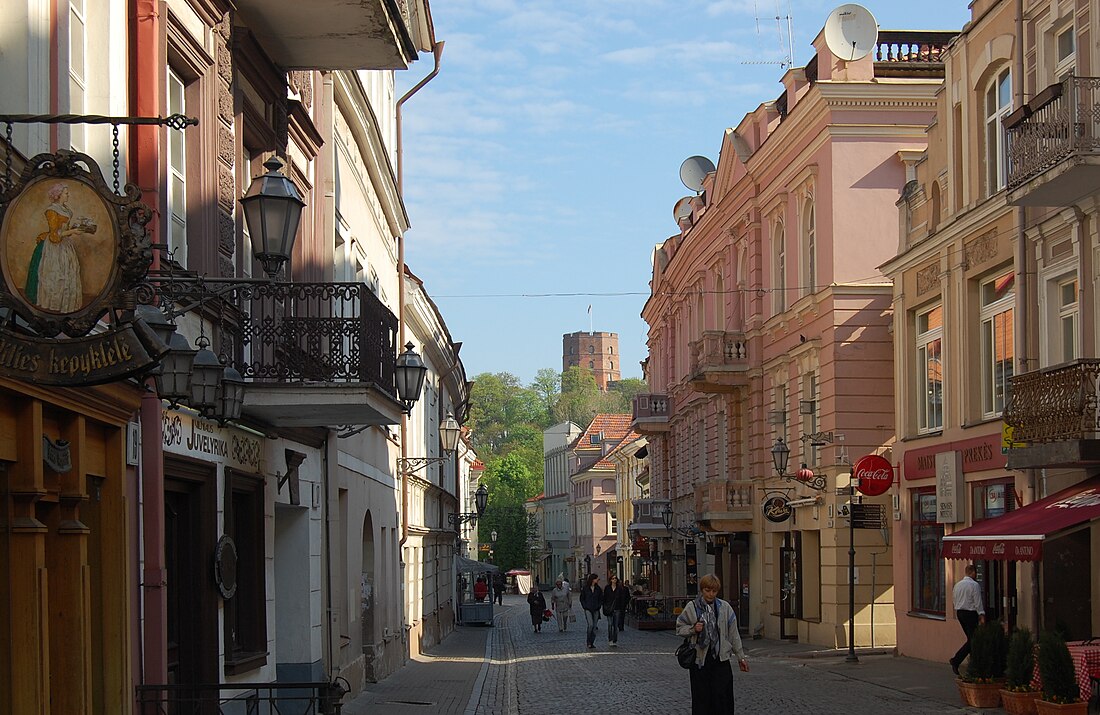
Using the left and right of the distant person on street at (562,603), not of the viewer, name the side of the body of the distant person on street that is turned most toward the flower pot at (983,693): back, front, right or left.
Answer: front

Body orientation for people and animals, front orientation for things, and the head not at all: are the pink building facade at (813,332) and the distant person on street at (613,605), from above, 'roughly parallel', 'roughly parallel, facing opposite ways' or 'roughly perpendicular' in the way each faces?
roughly perpendicular

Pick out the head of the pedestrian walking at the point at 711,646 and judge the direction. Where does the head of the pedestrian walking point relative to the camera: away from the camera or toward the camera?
toward the camera

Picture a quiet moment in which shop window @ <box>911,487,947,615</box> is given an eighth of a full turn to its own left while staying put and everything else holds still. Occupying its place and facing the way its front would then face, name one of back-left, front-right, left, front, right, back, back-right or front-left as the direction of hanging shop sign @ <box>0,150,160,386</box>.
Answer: front

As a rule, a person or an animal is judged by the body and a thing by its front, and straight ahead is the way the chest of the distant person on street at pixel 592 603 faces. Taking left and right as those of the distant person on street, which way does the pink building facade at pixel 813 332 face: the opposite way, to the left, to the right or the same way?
to the right

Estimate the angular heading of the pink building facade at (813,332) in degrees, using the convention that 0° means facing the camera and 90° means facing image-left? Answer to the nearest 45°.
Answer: approximately 90°

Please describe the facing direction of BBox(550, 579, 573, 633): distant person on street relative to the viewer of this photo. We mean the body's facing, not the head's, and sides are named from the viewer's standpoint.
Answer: facing the viewer

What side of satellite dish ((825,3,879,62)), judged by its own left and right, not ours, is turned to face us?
front

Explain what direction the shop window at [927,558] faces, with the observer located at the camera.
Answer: facing the viewer and to the left of the viewer

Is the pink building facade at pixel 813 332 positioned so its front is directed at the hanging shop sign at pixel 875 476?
no

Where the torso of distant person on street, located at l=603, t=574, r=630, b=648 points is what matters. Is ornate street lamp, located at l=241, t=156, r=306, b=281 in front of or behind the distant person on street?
in front

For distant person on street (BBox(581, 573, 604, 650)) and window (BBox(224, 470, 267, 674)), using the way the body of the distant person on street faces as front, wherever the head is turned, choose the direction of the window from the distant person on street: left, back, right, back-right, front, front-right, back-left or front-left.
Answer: front

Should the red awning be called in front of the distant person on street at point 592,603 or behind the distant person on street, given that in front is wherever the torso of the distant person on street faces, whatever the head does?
in front
